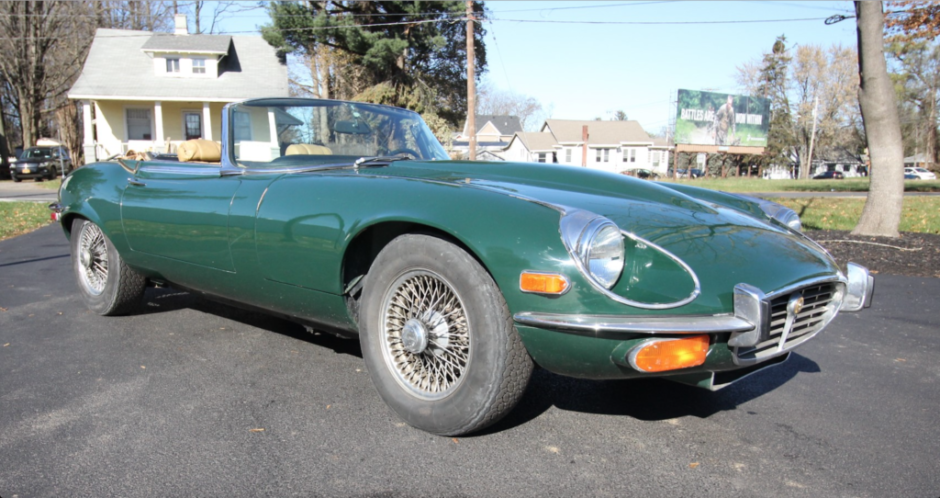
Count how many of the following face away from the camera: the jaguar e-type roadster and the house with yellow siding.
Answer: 0

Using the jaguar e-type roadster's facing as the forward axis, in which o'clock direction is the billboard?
The billboard is roughly at 8 o'clock from the jaguar e-type roadster.

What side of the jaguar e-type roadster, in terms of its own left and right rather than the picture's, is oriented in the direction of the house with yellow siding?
back

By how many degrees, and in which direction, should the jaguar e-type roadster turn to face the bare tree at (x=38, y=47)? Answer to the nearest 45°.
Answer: approximately 180°

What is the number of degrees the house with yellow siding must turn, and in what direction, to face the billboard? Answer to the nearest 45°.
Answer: approximately 90° to its left

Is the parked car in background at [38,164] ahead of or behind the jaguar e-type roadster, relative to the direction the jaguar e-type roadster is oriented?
behind

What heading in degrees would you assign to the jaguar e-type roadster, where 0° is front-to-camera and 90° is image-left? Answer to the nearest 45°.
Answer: approximately 315°

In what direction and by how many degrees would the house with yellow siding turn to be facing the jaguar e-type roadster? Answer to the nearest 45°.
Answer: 0° — it already faces it

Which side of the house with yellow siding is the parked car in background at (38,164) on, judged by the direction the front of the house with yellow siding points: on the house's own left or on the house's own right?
on the house's own right

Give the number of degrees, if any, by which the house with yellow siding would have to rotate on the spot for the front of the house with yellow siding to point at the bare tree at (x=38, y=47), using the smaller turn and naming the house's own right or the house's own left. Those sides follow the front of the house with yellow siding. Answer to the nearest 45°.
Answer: approximately 135° to the house's own right
